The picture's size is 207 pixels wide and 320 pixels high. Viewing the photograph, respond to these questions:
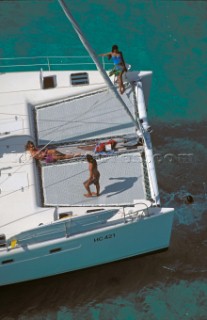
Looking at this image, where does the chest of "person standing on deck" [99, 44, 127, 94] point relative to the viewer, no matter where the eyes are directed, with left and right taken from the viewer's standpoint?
facing the viewer and to the left of the viewer

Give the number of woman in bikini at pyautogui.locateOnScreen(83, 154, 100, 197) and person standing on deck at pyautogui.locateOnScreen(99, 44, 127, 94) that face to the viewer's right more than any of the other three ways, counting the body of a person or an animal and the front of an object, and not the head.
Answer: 0
